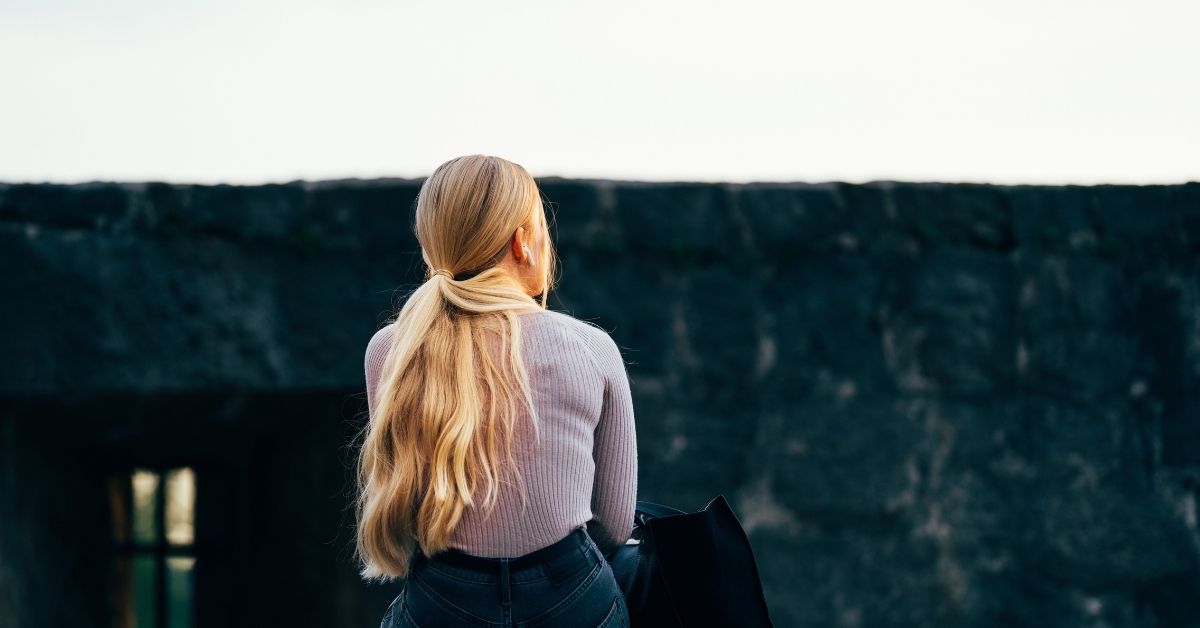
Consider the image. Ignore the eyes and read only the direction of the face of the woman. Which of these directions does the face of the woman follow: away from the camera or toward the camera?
away from the camera

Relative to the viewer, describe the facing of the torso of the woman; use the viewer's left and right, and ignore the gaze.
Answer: facing away from the viewer
